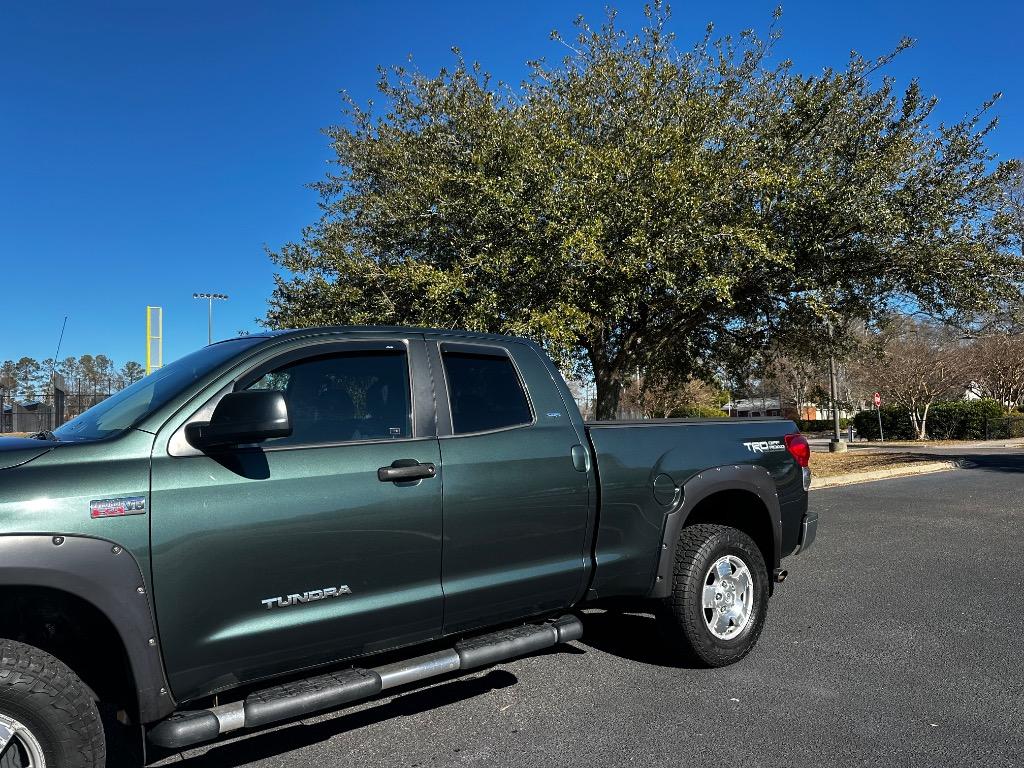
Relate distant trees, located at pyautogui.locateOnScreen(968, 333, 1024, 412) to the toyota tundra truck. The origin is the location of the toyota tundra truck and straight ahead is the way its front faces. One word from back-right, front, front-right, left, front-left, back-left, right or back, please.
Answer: back

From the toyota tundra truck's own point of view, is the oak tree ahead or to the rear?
to the rear

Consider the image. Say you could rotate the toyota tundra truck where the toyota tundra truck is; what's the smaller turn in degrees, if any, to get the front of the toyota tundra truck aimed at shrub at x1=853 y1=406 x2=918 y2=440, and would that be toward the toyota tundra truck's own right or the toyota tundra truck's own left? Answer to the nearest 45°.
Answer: approximately 180°

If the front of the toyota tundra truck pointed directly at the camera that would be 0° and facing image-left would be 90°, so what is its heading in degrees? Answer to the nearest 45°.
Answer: approximately 45°

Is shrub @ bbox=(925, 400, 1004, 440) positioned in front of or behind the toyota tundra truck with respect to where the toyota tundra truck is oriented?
behind
